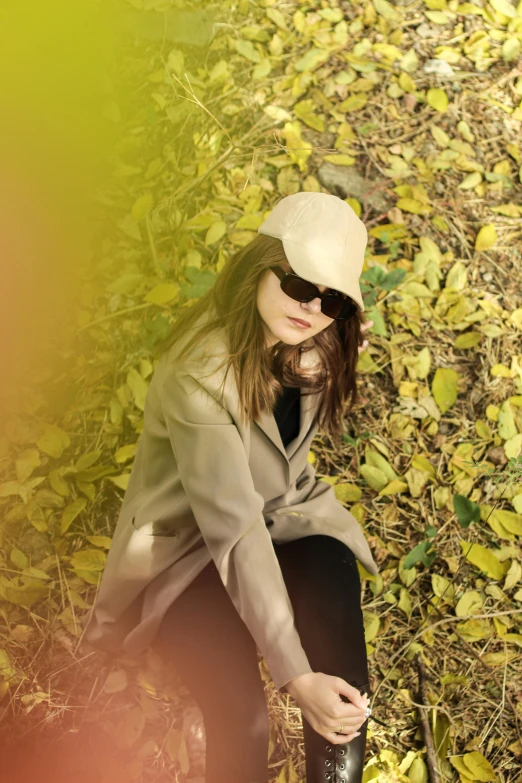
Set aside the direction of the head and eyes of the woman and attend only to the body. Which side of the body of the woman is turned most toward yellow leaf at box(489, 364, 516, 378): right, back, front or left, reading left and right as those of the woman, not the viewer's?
left

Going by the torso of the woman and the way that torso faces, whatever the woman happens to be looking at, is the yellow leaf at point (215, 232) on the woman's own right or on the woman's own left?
on the woman's own left

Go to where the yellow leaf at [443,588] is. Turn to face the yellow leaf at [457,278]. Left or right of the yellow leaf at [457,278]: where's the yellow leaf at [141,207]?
left

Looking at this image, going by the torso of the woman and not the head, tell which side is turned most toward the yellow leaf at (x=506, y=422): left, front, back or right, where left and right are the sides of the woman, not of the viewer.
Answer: left

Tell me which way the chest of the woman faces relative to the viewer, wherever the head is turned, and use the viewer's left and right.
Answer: facing the viewer and to the right of the viewer

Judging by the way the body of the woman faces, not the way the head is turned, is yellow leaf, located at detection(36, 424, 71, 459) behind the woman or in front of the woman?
behind

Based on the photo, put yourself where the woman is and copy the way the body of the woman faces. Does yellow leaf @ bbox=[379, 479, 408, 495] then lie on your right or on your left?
on your left
